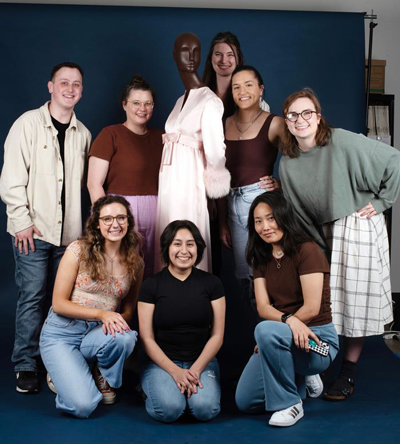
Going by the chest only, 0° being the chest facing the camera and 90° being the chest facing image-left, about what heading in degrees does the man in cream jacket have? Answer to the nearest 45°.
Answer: approximately 315°

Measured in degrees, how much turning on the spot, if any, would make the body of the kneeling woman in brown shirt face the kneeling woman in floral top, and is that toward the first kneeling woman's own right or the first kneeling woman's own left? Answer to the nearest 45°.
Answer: approximately 45° to the first kneeling woman's own right

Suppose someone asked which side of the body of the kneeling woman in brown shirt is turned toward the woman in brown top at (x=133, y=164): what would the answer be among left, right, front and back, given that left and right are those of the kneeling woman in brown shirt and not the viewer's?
right

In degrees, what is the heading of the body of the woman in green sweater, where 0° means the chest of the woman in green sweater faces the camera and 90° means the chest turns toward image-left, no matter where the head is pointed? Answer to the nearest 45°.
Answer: approximately 45°

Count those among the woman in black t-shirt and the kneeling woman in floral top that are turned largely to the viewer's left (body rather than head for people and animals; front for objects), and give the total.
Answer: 0
